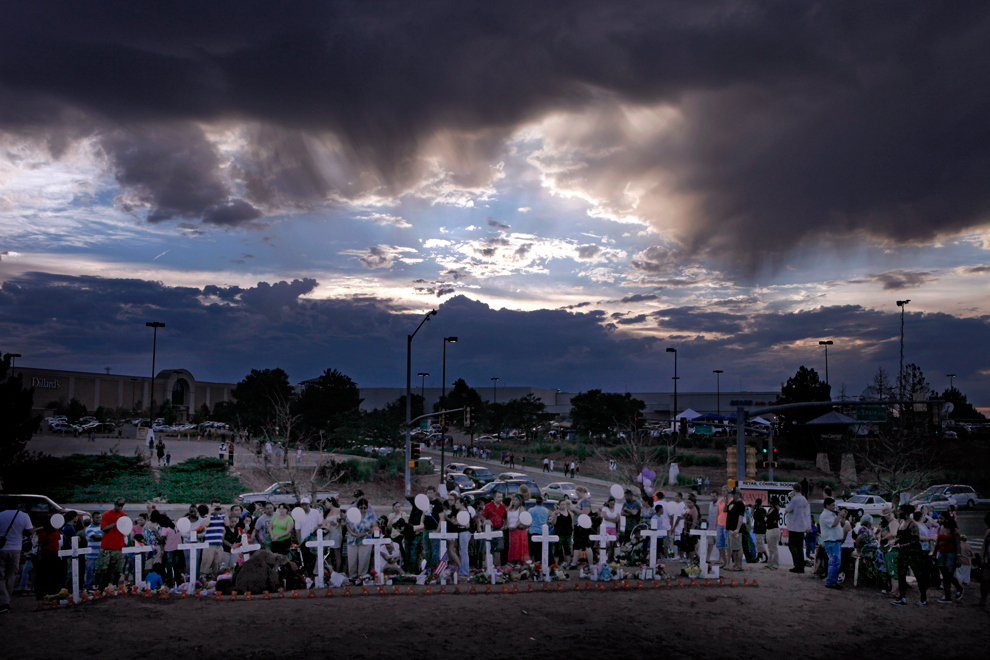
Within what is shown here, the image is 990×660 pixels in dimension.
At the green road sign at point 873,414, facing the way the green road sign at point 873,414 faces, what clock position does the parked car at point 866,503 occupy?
The parked car is roughly at 12 o'clock from the green road sign.

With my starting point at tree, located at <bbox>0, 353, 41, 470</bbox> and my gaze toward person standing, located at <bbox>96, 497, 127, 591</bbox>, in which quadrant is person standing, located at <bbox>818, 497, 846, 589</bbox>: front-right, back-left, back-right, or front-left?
front-left

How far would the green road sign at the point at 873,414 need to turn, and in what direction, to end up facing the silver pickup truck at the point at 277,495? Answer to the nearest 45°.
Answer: approximately 45° to its right

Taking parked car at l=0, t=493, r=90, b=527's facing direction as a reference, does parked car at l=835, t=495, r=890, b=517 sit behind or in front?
in front

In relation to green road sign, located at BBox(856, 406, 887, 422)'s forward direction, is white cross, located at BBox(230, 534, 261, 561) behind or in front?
in front

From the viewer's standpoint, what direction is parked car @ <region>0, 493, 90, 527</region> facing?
to the viewer's right

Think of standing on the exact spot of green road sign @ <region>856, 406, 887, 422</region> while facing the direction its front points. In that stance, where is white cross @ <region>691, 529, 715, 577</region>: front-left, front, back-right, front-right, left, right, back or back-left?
front

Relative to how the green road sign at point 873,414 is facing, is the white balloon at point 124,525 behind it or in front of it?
in front

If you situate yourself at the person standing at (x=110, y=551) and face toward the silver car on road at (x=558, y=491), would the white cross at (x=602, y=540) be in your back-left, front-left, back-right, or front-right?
front-right

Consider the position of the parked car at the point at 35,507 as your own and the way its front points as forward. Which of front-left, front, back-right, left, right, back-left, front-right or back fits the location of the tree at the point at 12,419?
left

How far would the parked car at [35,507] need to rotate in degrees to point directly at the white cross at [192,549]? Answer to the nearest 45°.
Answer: approximately 90° to its right

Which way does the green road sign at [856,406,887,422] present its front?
toward the camera

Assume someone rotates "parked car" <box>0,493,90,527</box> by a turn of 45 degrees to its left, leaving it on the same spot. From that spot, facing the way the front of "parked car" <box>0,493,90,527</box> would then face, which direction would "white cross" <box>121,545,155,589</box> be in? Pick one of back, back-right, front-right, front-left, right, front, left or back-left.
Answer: back-right

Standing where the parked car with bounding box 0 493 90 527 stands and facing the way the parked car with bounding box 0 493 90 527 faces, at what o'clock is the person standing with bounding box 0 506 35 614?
The person standing is roughly at 3 o'clock from the parked car.

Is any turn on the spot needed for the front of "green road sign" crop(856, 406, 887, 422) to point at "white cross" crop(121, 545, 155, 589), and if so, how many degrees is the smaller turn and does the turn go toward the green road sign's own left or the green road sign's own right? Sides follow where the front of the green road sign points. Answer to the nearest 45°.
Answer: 0° — it already faces it
